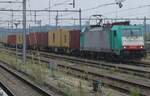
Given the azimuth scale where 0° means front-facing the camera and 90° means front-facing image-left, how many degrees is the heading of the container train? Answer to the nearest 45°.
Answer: approximately 315°
